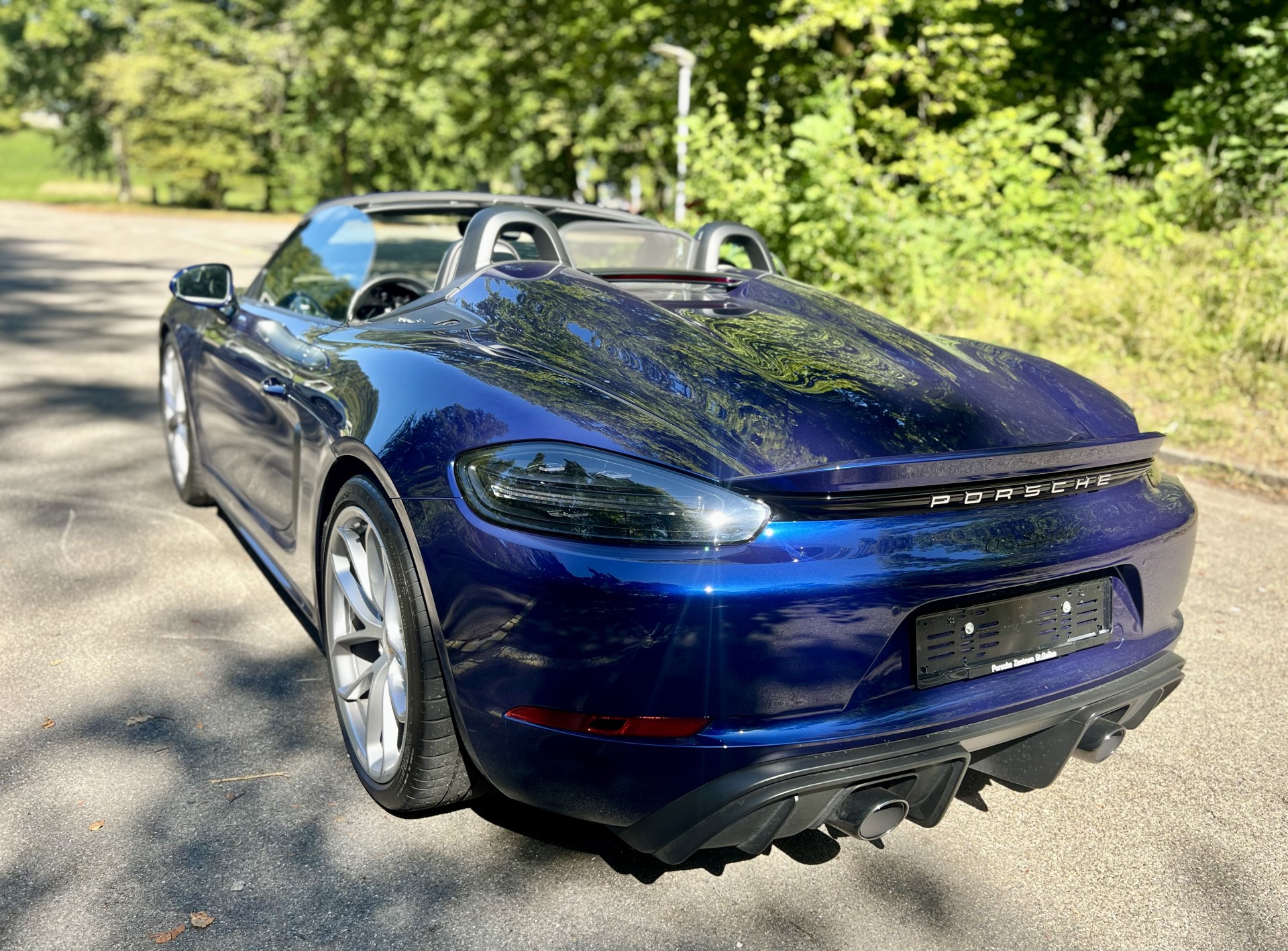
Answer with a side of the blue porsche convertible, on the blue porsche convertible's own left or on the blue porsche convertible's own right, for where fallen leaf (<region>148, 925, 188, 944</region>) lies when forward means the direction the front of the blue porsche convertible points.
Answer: on the blue porsche convertible's own left

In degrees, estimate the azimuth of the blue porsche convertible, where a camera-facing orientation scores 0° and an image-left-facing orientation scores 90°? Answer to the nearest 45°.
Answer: approximately 135°

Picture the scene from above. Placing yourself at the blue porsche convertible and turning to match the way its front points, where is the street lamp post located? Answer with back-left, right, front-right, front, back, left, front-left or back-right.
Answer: front-right
